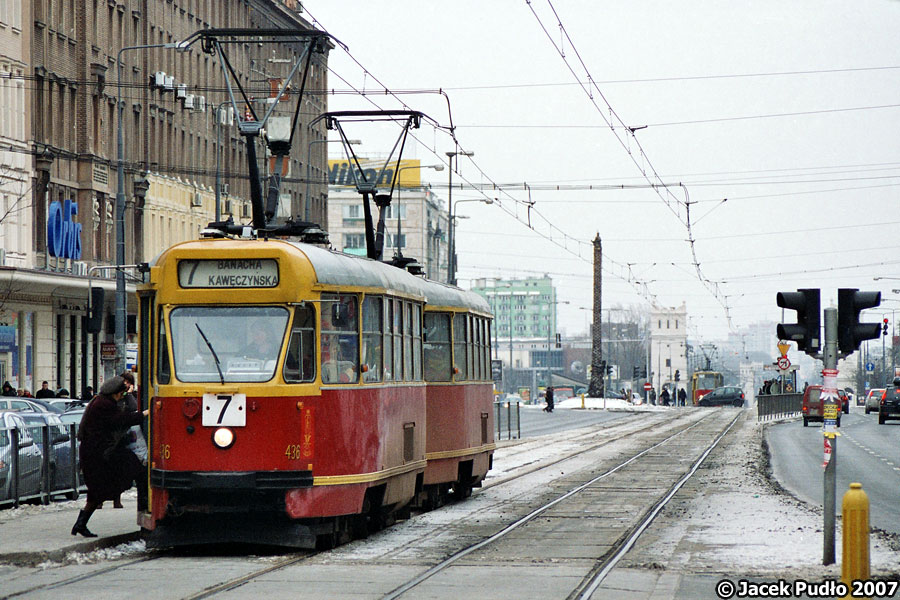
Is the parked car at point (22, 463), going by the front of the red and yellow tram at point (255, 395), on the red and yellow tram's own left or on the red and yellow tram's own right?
on the red and yellow tram's own right

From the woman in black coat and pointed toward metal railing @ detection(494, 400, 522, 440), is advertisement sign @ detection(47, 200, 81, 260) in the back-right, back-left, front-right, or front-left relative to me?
front-left

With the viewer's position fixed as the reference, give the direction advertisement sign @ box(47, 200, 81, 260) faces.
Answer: facing the viewer and to the right of the viewer

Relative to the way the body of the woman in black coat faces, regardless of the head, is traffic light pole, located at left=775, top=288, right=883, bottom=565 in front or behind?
in front

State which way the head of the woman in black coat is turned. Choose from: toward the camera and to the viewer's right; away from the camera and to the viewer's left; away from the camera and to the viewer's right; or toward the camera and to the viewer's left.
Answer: away from the camera and to the viewer's right

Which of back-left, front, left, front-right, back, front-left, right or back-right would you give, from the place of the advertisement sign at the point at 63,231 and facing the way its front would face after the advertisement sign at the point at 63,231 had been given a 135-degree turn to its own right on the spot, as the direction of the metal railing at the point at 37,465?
left

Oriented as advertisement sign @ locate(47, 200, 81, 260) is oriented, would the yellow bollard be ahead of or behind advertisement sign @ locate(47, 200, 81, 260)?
ahead

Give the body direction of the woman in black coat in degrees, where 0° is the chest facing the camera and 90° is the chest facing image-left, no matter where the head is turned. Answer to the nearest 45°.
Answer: approximately 270°

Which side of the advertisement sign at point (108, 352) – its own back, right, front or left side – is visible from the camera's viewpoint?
front

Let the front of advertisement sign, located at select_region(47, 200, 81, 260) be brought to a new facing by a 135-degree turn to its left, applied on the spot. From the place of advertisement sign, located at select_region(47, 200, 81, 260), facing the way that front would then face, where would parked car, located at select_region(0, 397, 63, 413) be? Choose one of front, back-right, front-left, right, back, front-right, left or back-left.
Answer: back
